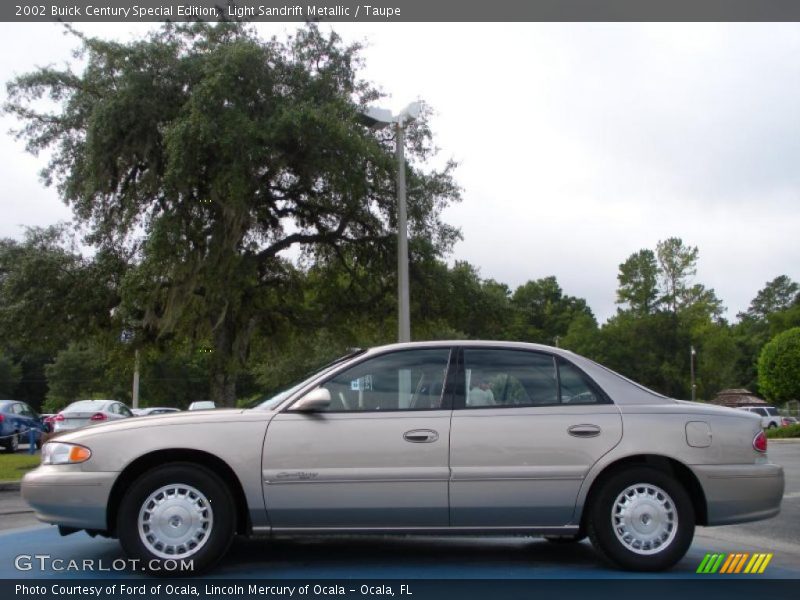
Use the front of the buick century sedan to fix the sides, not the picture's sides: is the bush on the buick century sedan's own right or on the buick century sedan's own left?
on the buick century sedan's own right

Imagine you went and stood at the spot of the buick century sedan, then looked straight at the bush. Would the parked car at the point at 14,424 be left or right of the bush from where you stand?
left

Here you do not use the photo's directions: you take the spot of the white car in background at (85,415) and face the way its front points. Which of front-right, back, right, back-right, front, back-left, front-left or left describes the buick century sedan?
back-right

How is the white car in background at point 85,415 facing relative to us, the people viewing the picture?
facing away from the viewer and to the right of the viewer

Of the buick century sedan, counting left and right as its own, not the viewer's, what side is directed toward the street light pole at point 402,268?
right

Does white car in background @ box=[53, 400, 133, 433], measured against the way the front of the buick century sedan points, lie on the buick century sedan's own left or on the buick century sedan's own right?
on the buick century sedan's own right

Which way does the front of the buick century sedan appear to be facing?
to the viewer's left

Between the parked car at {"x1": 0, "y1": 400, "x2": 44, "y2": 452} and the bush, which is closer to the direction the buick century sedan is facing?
the parked car

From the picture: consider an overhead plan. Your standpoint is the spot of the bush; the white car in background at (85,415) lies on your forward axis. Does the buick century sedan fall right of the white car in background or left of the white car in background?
left

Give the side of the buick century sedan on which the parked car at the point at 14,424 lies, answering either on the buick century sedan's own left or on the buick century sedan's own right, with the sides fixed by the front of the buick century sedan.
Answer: on the buick century sedan's own right

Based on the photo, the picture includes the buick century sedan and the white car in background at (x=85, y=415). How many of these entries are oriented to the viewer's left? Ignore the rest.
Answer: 1
